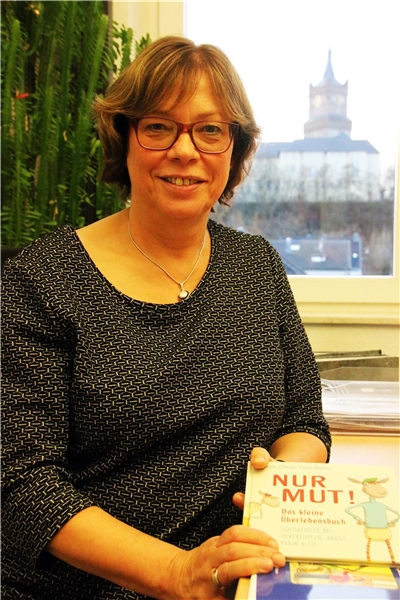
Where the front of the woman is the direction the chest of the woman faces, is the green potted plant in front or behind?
behind

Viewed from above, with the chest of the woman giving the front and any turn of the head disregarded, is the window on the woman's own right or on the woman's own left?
on the woman's own left

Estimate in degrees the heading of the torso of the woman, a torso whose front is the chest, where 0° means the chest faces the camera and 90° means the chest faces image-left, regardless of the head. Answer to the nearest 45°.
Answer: approximately 315°

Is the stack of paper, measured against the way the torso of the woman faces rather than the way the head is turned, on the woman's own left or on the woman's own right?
on the woman's own left
